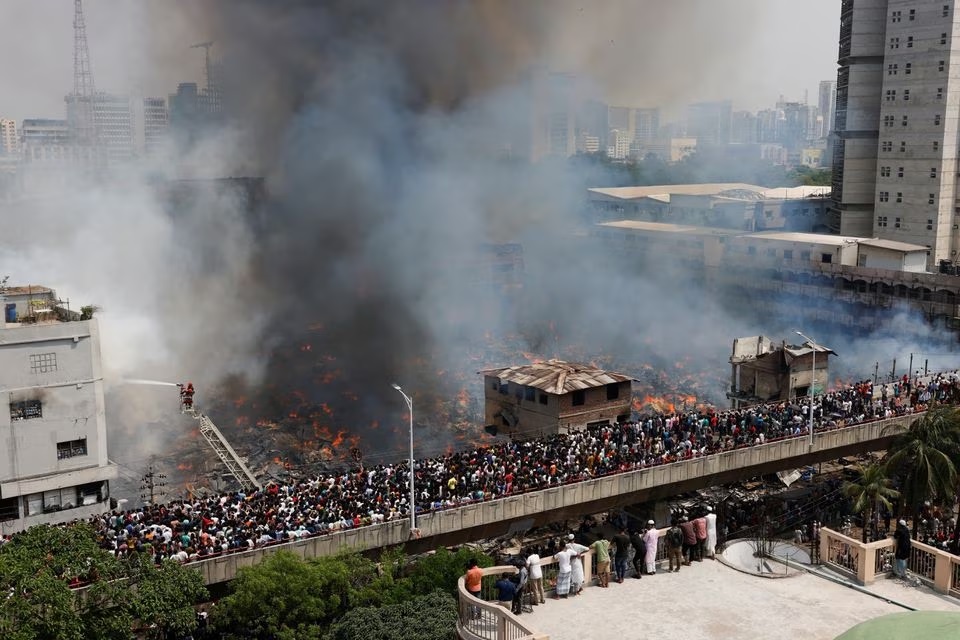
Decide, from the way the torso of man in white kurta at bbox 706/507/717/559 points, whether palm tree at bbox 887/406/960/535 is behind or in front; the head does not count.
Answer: in front

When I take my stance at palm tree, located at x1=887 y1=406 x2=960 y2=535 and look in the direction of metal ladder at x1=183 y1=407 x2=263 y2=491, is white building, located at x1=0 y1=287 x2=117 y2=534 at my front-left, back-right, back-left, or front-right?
front-left

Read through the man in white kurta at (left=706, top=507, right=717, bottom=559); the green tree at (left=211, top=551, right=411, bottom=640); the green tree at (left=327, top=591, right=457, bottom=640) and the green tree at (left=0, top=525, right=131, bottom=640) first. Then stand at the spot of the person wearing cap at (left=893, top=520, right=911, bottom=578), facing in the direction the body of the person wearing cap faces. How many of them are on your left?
4

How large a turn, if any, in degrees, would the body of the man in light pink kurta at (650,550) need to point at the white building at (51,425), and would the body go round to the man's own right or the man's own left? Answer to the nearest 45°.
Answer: approximately 45° to the man's own left

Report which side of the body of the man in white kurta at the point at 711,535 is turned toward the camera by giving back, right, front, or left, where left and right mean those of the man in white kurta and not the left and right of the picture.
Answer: back

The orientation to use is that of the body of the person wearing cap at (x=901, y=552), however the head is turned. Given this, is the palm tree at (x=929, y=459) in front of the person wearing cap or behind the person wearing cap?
in front

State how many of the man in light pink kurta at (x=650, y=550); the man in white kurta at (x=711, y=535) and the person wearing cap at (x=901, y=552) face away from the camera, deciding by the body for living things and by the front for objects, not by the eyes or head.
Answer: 3

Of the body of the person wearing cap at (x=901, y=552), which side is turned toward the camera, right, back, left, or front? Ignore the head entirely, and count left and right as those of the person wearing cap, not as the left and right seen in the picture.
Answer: back

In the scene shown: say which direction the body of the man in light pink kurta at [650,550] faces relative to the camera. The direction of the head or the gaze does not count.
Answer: away from the camera

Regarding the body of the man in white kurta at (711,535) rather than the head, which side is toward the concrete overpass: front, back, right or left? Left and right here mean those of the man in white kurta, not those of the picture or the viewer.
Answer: front

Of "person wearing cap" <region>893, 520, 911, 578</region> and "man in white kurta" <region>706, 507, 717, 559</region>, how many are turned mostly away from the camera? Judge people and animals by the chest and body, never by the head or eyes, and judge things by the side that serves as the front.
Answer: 2

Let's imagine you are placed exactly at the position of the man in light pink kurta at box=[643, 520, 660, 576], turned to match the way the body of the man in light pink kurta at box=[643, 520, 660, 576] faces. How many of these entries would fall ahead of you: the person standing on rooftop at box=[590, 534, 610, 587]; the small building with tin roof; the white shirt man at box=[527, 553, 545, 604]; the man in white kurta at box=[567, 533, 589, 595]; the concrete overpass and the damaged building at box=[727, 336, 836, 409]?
3
